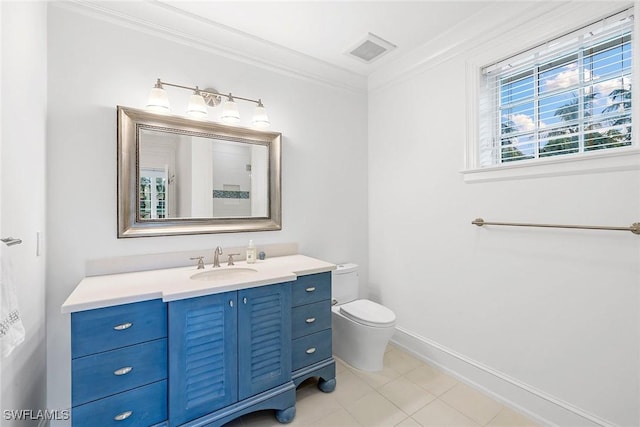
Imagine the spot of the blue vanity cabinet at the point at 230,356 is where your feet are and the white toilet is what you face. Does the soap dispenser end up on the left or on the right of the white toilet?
left

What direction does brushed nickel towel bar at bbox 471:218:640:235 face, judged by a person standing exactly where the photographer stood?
facing the viewer and to the left of the viewer

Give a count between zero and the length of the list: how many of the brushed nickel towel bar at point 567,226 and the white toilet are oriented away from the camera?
0

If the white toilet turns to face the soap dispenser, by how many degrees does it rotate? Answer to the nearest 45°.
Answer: approximately 135° to its right

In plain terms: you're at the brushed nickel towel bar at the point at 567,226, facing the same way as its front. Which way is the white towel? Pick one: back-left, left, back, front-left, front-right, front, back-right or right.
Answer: front

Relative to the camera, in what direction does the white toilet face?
facing the viewer and to the right of the viewer

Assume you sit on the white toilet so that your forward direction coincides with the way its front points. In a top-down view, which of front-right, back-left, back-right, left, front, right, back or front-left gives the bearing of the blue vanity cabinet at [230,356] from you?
right

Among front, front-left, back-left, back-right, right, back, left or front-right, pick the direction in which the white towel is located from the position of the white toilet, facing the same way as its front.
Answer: right

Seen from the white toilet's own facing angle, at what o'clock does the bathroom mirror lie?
The bathroom mirror is roughly at 4 o'clock from the white toilet.

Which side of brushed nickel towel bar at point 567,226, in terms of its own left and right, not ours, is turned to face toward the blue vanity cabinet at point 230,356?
front

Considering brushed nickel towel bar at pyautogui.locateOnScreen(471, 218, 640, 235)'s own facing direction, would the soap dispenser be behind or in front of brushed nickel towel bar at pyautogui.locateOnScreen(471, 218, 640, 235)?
in front

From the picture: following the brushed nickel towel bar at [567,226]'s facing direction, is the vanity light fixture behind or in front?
in front
